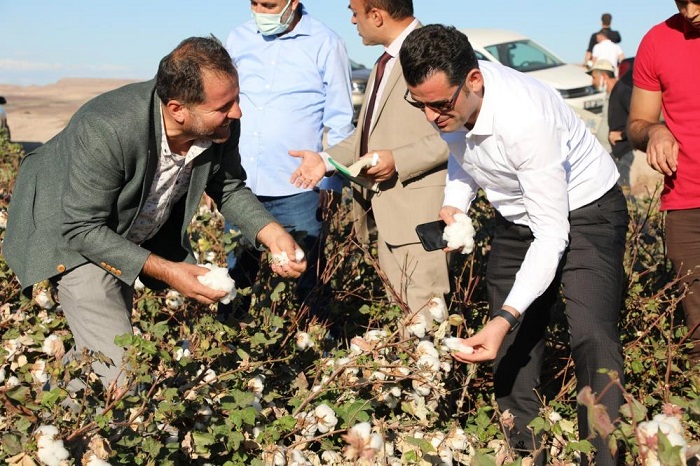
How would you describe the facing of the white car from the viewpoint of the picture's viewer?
facing the viewer and to the right of the viewer

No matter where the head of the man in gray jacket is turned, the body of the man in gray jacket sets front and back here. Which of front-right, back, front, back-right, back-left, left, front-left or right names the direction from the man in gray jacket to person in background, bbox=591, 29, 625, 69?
left

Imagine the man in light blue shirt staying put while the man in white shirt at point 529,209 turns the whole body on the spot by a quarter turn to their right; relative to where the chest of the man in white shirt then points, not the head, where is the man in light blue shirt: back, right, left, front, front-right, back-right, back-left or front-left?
front

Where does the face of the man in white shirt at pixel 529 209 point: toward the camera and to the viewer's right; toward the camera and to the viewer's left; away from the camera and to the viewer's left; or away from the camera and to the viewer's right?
toward the camera and to the viewer's left

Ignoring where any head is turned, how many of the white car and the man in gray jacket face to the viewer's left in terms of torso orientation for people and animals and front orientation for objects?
0

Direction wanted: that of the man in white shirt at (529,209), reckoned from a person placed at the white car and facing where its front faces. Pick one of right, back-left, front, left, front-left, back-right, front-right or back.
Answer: front-right

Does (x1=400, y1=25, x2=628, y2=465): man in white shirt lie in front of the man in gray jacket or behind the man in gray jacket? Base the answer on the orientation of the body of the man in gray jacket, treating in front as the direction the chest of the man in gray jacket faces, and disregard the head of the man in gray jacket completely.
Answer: in front

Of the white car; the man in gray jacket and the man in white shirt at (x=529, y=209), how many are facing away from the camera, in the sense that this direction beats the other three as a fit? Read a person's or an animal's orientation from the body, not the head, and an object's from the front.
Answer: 0

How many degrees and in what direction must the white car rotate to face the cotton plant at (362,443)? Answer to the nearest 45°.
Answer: approximately 45° to its right

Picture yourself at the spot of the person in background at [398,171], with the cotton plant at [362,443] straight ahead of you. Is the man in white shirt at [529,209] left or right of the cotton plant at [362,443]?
left

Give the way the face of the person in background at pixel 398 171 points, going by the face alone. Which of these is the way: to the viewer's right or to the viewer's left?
to the viewer's left

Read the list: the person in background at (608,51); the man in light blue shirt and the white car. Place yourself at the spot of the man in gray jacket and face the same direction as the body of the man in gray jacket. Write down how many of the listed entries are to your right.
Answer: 0

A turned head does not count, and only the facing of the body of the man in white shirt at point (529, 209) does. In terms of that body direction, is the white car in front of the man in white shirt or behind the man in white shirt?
behind

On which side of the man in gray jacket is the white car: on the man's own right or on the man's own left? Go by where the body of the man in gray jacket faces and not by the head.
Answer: on the man's own left

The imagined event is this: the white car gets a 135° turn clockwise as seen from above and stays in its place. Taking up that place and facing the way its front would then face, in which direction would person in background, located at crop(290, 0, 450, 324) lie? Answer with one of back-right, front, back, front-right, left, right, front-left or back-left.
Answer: left
